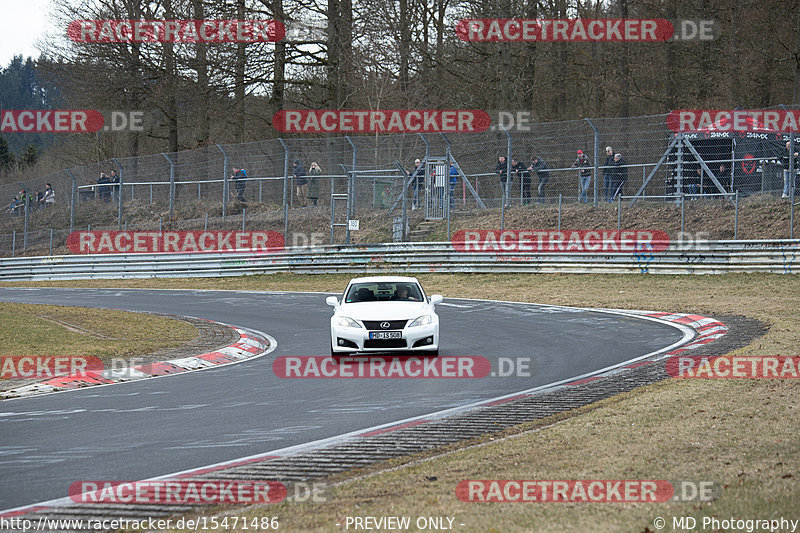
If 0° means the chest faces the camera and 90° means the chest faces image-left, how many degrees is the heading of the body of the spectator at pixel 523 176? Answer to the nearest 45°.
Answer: approximately 45°

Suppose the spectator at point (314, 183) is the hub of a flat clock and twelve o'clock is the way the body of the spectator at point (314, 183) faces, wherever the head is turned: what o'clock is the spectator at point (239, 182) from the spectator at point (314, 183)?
the spectator at point (239, 182) is roughly at 4 o'clock from the spectator at point (314, 183).

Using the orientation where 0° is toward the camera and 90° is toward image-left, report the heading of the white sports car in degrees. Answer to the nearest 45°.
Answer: approximately 0°

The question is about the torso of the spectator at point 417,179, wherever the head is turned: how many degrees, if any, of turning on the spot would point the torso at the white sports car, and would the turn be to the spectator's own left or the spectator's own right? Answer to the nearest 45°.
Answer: approximately 45° to the spectator's own left

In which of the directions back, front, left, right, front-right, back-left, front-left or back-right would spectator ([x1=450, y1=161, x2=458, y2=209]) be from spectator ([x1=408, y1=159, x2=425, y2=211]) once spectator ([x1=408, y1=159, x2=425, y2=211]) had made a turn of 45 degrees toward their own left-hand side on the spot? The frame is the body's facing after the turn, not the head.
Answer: front-left

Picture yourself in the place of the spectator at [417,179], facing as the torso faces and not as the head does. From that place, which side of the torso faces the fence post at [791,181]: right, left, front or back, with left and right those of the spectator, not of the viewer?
left

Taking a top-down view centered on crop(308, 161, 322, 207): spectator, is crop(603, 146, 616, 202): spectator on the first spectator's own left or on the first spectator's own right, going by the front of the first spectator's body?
on the first spectator's own left

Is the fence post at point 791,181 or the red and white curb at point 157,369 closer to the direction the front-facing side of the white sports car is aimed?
the red and white curb

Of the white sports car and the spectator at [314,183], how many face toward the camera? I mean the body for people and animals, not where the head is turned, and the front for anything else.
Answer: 2
